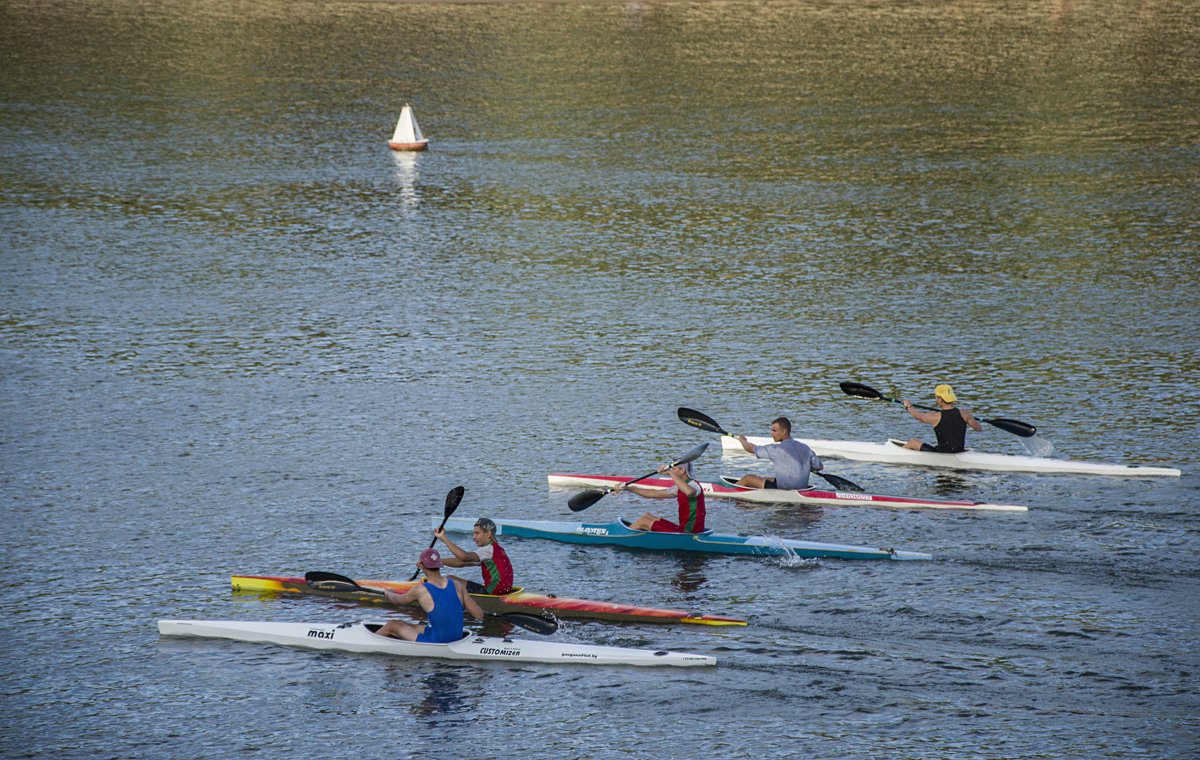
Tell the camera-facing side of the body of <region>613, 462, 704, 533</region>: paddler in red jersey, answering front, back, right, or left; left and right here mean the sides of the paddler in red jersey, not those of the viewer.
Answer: left

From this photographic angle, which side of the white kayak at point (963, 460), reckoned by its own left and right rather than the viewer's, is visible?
left
